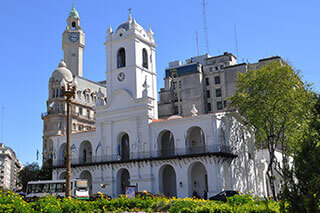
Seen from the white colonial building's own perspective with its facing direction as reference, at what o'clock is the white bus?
The white bus is roughly at 1 o'clock from the white colonial building.

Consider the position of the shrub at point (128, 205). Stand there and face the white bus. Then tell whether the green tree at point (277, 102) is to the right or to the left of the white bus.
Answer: right

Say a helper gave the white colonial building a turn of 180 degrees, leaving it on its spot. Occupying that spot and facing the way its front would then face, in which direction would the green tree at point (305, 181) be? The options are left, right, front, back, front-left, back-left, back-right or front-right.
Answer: back-right

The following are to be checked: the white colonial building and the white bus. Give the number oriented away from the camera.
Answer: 0

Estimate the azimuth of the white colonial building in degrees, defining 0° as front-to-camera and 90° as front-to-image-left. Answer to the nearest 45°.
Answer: approximately 45°

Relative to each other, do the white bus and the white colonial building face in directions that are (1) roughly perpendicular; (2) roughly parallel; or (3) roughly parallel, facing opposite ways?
roughly perpendicular
